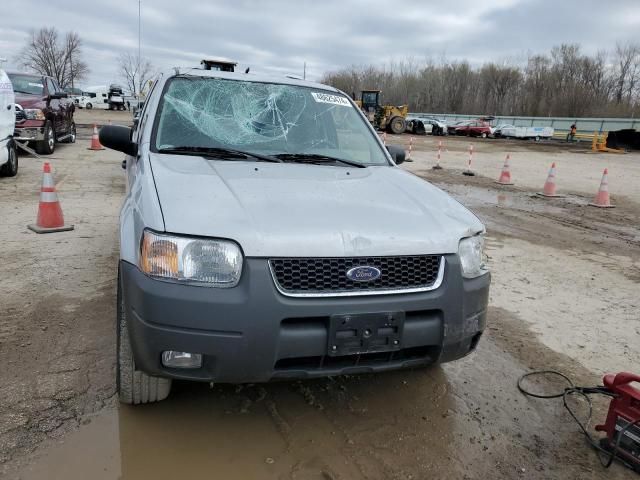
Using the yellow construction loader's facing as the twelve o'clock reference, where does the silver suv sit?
The silver suv is roughly at 3 o'clock from the yellow construction loader.

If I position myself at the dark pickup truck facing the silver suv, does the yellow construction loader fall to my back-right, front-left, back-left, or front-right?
back-left

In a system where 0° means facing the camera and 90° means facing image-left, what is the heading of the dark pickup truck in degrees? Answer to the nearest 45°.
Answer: approximately 45°
